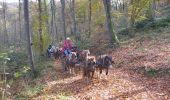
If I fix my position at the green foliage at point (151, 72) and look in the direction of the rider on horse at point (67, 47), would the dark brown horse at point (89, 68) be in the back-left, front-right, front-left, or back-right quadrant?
front-left

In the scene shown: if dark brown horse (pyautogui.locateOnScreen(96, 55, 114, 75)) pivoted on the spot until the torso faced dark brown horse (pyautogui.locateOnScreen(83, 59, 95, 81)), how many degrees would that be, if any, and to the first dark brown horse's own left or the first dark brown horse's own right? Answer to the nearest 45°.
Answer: approximately 135° to the first dark brown horse's own right

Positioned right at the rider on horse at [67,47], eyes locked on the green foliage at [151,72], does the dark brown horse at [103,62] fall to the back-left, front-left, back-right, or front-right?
front-right

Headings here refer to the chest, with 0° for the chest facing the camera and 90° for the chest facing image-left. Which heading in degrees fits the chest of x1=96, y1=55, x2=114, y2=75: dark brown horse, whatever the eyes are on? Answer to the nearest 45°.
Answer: approximately 270°

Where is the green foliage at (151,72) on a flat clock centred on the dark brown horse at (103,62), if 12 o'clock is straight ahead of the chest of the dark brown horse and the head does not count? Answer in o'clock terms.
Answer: The green foliage is roughly at 12 o'clock from the dark brown horse.

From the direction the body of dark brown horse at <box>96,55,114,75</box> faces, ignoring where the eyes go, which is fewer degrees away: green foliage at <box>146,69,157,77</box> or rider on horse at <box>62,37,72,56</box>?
the green foliage

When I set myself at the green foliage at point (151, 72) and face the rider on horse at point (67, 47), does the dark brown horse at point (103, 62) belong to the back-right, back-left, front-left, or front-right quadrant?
front-left

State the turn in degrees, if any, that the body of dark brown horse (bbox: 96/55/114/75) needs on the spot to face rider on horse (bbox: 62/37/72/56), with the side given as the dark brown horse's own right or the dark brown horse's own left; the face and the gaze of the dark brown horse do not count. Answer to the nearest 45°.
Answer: approximately 135° to the dark brown horse's own left
